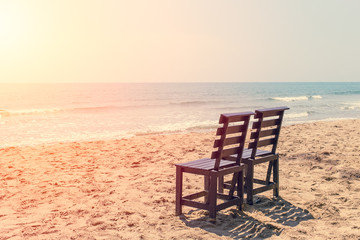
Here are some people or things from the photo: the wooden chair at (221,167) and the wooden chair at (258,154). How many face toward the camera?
0

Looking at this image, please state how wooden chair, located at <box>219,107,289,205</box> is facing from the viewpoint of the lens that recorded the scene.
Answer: facing away from the viewer and to the left of the viewer

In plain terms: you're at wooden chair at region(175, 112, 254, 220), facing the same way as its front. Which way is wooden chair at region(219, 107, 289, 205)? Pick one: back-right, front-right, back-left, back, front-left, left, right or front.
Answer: right

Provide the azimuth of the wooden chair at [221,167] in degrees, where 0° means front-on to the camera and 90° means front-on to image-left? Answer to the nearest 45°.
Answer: approximately 135°

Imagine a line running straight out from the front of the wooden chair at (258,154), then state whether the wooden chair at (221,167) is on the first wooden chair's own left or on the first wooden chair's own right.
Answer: on the first wooden chair's own left
